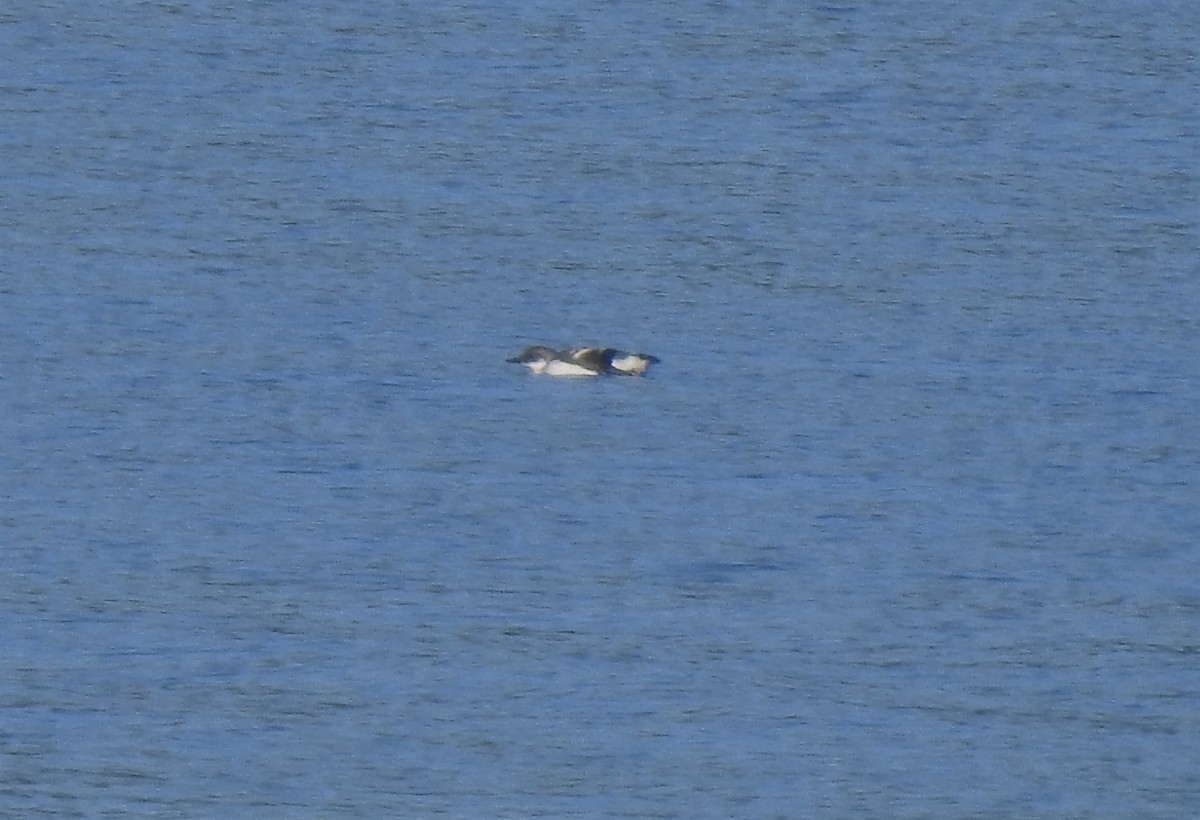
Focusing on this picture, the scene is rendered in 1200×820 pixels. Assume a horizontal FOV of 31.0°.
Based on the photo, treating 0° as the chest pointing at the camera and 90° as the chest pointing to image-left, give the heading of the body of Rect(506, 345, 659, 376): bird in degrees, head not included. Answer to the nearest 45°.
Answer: approximately 90°
